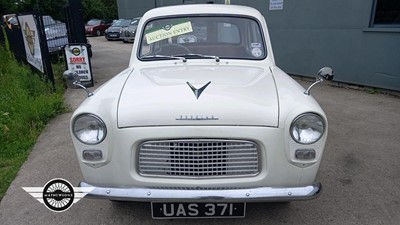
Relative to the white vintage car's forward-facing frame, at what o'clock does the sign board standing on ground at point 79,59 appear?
The sign board standing on ground is roughly at 5 o'clock from the white vintage car.

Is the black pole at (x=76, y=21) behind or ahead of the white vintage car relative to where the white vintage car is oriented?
behind

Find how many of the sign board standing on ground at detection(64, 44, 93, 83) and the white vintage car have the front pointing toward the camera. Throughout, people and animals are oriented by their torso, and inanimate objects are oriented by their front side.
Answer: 2

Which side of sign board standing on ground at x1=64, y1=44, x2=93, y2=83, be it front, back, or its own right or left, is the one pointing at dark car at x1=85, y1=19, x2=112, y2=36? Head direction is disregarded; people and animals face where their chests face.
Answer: back

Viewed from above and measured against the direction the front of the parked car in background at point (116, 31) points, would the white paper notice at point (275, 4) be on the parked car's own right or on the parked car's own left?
on the parked car's own left
